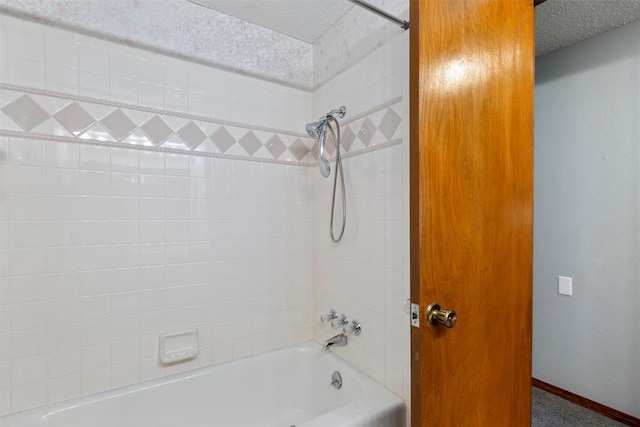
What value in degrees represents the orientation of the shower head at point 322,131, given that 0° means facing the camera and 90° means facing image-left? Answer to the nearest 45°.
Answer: approximately 45°

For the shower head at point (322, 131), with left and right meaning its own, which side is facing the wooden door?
left
